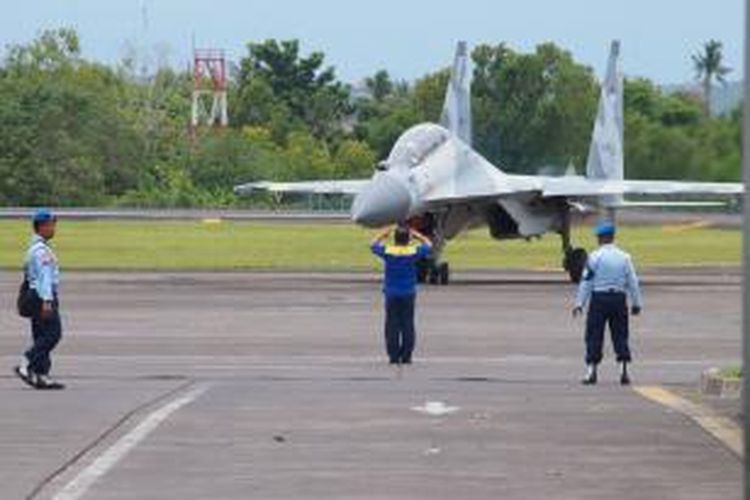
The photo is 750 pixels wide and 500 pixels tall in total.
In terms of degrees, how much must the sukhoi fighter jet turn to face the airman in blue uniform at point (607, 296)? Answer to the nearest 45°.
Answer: approximately 45° to its left

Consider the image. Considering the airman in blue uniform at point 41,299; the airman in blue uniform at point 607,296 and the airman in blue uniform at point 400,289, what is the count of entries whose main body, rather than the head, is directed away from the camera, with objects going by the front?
2

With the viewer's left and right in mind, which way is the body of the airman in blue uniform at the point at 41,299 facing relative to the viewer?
facing to the right of the viewer

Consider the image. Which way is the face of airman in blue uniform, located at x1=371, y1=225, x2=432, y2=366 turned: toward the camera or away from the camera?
away from the camera

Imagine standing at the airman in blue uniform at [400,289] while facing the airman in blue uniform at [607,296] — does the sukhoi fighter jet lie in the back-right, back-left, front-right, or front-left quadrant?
back-left

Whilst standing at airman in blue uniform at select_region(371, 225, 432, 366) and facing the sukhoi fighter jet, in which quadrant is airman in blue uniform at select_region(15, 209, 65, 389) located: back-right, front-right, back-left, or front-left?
back-left

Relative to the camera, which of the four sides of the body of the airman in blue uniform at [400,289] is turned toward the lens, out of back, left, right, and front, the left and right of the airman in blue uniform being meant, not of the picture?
back

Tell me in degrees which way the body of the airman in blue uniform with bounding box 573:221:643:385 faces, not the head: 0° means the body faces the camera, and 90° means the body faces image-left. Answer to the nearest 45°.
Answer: approximately 180°

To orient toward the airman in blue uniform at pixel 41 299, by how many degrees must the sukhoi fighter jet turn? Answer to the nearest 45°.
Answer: approximately 45° to its left
